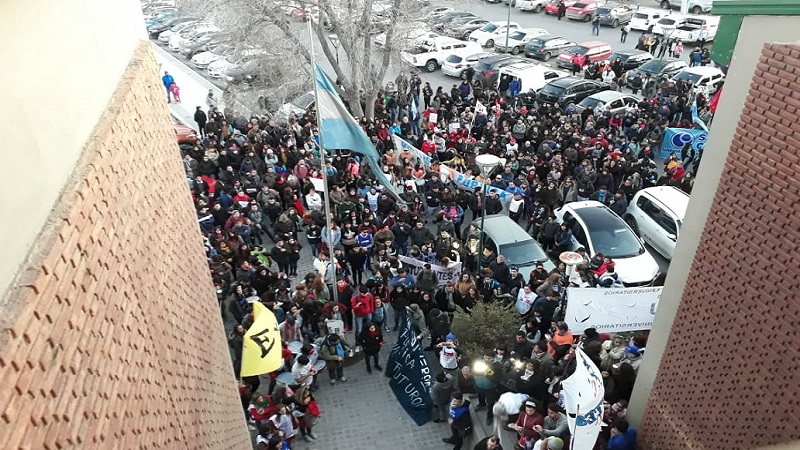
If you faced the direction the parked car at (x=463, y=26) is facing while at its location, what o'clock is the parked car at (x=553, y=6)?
the parked car at (x=553, y=6) is roughly at 6 o'clock from the parked car at (x=463, y=26).

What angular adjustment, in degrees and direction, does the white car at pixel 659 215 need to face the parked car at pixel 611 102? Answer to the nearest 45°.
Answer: approximately 135° to its left

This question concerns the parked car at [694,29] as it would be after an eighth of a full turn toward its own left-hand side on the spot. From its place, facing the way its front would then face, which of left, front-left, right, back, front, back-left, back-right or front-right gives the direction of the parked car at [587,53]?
front-right

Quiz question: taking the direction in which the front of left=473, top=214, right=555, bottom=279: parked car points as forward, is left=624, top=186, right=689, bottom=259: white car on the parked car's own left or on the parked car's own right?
on the parked car's own left

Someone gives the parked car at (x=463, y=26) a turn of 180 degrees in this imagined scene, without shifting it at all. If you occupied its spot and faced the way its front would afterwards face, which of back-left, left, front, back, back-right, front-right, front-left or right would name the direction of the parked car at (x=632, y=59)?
right

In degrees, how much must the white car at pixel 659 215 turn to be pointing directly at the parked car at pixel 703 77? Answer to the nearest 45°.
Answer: approximately 135° to its left

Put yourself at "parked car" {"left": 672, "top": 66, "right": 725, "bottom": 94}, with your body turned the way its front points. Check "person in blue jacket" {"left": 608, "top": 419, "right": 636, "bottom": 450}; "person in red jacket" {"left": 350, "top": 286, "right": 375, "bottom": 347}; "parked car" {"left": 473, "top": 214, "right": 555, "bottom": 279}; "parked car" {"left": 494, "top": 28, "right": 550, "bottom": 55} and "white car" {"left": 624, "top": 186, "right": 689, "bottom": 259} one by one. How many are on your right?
1

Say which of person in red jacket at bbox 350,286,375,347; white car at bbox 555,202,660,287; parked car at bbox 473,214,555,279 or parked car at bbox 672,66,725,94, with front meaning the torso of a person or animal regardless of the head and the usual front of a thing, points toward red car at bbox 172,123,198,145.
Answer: parked car at bbox 672,66,725,94

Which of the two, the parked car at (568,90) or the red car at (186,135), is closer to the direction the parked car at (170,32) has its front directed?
the red car

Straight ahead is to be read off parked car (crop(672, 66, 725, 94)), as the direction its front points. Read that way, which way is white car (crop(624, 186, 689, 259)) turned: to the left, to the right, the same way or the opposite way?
to the left

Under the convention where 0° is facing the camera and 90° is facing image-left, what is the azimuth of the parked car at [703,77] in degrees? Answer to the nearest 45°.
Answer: approximately 45°

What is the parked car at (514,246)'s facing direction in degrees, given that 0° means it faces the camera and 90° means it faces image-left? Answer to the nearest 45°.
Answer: approximately 315°

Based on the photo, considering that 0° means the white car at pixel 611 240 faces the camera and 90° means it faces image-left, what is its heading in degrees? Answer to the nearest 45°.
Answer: approximately 315°

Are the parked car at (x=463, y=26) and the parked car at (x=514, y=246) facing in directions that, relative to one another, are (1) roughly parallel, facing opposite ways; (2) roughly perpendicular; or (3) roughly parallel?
roughly perpendicular

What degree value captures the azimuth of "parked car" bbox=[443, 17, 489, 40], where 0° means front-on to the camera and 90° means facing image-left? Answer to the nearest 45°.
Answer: approximately 45°

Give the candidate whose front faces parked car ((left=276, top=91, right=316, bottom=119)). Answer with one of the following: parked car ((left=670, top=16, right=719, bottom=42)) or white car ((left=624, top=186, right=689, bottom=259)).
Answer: parked car ((left=670, top=16, right=719, bottom=42))

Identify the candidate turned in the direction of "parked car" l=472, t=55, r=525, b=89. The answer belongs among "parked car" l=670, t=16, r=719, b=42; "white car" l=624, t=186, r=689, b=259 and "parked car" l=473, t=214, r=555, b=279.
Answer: "parked car" l=670, t=16, r=719, b=42

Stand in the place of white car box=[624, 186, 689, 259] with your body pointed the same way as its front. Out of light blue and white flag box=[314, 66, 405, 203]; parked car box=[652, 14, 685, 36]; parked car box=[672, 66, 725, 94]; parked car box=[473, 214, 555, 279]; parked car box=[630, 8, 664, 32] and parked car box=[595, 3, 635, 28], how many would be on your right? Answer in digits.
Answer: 2
